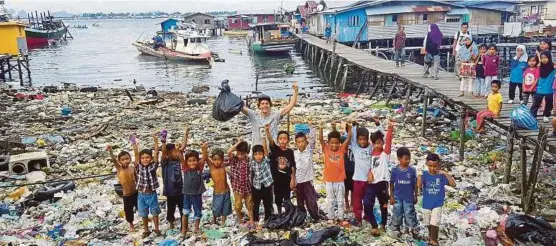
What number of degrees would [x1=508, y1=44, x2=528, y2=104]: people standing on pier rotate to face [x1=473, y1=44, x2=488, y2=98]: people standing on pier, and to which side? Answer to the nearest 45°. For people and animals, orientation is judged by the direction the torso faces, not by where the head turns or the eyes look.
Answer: approximately 90° to their right

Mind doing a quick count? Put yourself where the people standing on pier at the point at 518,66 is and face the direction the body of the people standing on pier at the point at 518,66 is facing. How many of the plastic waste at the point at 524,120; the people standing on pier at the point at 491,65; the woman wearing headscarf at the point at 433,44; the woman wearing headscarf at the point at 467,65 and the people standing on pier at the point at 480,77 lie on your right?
4

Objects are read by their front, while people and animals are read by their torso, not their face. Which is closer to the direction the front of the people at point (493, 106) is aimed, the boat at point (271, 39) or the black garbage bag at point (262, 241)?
the black garbage bag

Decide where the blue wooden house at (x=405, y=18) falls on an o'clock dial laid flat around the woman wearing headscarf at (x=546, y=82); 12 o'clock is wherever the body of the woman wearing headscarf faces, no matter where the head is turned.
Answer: The blue wooden house is roughly at 4 o'clock from the woman wearing headscarf.

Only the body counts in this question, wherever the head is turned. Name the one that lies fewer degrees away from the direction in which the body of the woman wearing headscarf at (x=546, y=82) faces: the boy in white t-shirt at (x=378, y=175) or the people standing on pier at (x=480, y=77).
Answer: the boy in white t-shirt

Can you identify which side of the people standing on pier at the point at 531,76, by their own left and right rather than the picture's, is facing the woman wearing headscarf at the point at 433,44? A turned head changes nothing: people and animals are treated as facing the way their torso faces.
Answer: right

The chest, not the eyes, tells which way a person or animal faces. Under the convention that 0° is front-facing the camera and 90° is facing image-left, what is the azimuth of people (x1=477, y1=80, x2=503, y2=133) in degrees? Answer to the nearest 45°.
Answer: approximately 45°

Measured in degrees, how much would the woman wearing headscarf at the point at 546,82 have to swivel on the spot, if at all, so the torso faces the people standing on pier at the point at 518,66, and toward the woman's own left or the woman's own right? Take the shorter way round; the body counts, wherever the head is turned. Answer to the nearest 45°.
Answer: approximately 90° to the woman's own right

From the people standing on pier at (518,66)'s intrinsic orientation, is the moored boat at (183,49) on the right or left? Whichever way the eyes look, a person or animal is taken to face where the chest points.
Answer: on their right

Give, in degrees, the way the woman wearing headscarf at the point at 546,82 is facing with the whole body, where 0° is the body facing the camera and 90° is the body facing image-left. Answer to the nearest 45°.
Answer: approximately 45°
